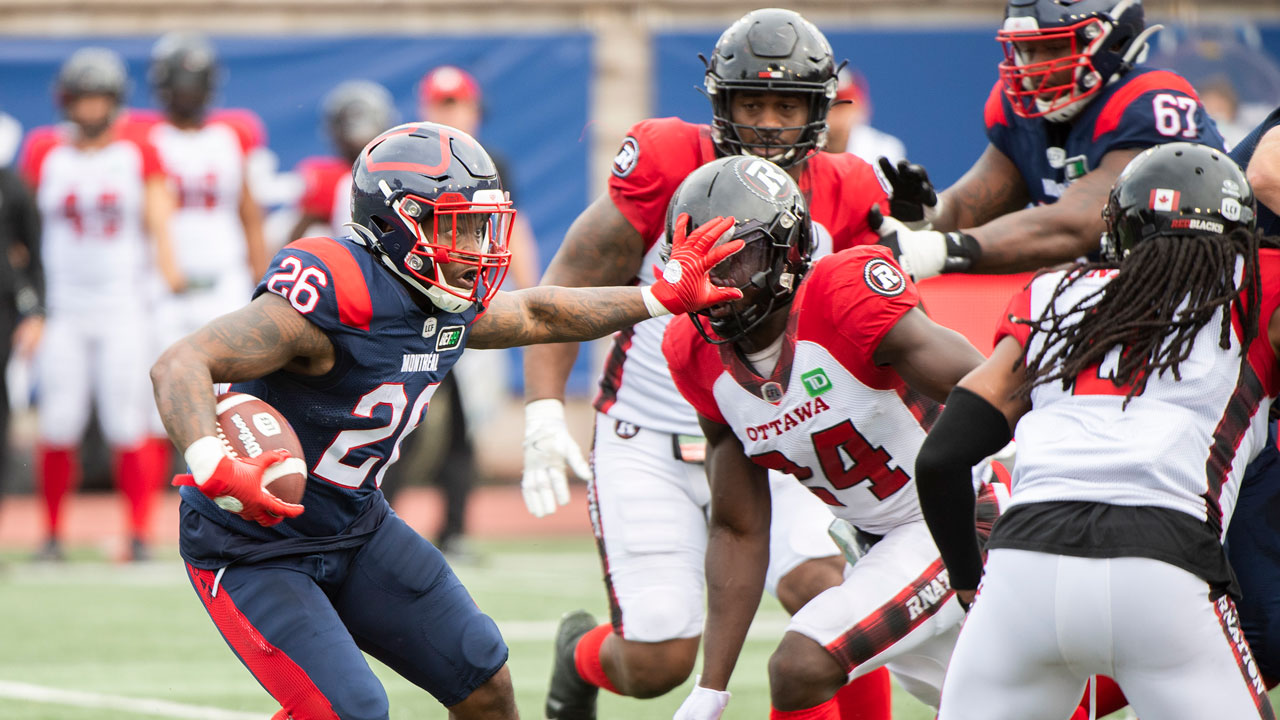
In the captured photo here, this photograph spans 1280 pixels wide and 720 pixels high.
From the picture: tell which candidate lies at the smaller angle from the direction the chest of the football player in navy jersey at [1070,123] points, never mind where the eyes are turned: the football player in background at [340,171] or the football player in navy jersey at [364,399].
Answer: the football player in navy jersey

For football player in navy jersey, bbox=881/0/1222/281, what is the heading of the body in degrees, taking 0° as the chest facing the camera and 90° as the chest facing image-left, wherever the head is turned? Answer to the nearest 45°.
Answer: approximately 45°

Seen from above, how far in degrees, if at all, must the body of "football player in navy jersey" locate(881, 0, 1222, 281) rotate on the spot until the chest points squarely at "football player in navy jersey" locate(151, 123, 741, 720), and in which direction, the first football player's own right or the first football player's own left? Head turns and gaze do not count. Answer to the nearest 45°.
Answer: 0° — they already face them

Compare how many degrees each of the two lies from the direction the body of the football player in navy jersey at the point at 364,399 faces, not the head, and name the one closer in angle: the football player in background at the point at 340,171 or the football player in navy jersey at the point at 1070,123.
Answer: the football player in navy jersey

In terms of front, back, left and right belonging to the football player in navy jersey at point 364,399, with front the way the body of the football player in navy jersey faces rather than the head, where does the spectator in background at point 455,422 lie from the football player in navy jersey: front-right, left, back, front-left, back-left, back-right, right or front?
back-left

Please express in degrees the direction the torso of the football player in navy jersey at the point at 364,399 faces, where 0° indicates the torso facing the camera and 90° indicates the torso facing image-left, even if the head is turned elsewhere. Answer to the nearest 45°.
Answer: approximately 315°

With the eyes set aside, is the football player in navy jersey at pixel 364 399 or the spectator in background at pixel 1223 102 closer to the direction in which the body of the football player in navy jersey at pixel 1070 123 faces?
the football player in navy jersey
